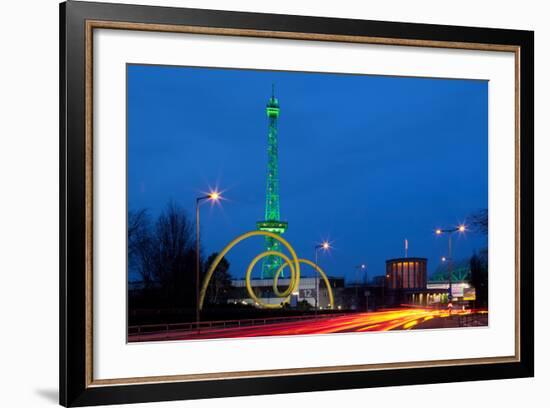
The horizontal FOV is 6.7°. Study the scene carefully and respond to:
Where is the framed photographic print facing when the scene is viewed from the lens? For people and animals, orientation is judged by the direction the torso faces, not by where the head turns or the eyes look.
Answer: facing the viewer and to the right of the viewer
